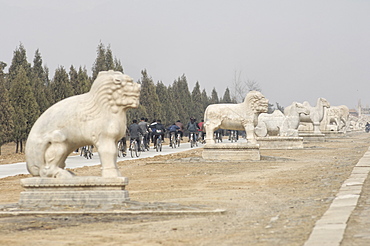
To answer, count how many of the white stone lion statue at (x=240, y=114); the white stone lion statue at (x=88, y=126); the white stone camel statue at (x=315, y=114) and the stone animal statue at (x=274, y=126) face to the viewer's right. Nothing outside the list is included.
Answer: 4

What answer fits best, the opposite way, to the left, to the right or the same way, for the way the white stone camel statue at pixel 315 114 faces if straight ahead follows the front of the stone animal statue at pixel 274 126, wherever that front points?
the same way

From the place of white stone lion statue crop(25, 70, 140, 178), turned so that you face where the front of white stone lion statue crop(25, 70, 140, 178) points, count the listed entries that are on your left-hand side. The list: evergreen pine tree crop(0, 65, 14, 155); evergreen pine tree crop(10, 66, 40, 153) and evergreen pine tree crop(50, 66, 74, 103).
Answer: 3

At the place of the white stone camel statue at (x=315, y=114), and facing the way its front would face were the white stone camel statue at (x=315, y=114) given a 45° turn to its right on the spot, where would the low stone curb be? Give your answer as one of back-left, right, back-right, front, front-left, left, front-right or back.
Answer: front-right

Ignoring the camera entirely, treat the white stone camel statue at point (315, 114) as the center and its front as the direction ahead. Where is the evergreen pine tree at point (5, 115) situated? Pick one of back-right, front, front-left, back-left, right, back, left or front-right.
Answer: back-right

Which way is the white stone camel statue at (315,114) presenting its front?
to the viewer's right

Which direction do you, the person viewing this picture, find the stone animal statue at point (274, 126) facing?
facing to the right of the viewer

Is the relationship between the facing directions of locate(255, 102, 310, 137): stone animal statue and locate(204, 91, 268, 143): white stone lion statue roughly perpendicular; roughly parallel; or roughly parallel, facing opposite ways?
roughly parallel

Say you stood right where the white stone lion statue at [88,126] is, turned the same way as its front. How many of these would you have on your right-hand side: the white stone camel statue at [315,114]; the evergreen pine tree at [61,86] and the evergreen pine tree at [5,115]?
0

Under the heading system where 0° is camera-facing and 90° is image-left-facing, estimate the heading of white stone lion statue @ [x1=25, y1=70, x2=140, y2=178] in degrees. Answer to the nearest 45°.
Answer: approximately 270°

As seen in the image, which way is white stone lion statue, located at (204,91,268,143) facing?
to the viewer's right
